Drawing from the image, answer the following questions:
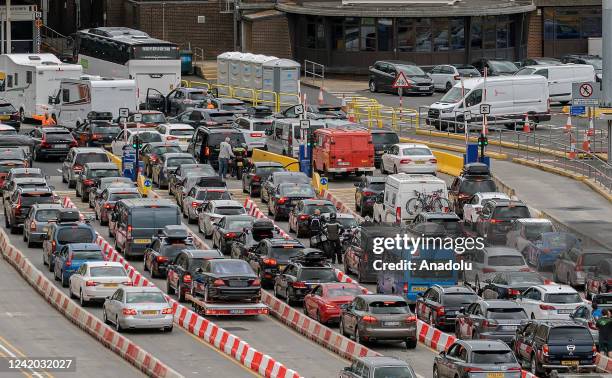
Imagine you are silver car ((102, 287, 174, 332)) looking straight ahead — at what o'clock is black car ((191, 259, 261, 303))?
The black car is roughly at 3 o'clock from the silver car.

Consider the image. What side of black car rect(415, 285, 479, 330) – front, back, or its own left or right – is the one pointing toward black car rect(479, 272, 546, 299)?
right

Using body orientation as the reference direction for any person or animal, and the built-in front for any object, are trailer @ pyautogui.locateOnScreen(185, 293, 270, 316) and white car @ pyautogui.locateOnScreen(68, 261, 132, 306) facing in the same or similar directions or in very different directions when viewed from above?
same or similar directions

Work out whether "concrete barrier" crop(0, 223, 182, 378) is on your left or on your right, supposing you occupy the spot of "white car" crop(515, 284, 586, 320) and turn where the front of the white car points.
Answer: on your left

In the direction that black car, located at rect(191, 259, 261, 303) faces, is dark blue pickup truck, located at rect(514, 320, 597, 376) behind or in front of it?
behind

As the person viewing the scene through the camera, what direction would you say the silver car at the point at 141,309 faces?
facing away from the viewer and to the left of the viewer

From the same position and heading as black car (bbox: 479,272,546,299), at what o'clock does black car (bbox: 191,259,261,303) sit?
black car (bbox: 191,259,261,303) is roughly at 10 o'clock from black car (bbox: 479,272,546,299).

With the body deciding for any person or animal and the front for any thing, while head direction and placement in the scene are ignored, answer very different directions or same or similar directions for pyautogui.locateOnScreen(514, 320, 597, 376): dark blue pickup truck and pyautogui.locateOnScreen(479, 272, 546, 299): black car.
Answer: same or similar directions

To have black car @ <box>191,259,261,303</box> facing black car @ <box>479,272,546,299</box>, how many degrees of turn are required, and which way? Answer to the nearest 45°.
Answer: approximately 135° to its right

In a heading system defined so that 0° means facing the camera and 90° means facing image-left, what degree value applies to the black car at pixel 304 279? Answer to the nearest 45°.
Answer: approximately 135°

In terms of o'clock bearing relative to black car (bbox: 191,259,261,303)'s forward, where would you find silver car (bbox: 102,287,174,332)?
The silver car is roughly at 9 o'clock from the black car.
